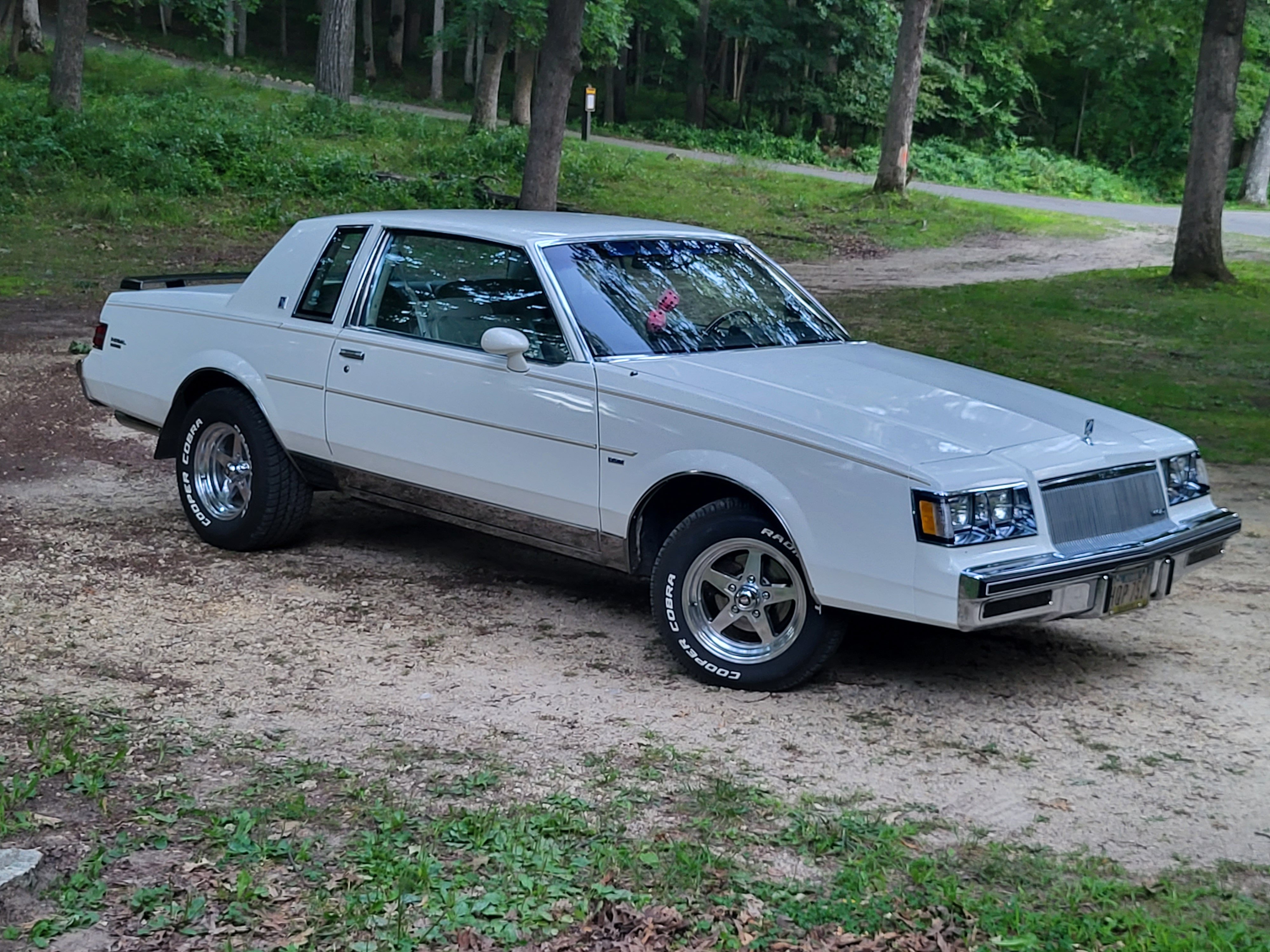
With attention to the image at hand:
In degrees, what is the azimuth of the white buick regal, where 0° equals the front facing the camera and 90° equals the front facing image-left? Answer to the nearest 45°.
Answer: approximately 315°
